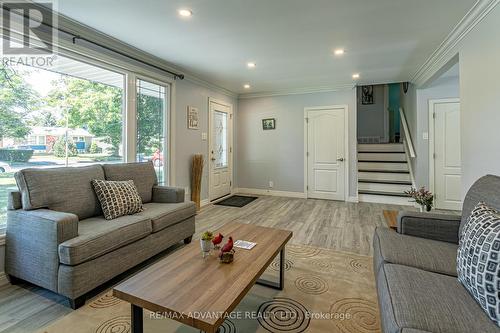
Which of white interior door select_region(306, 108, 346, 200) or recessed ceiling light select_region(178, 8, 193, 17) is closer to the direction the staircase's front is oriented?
the recessed ceiling light

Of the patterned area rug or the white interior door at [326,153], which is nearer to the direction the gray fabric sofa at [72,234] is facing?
the patterned area rug

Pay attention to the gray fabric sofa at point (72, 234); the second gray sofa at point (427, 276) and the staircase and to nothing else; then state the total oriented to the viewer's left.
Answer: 1

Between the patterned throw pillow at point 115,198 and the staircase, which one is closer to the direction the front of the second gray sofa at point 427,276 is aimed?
the patterned throw pillow

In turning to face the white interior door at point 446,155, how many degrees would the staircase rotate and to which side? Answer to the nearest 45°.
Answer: approximately 45° to its left

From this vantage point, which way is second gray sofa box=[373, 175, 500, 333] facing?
to the viewer's left

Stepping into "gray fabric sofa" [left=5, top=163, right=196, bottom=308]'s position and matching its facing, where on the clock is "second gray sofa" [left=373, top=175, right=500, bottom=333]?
The second gray sofa is roughly at 12 o'clock from the gray fabric sofa.

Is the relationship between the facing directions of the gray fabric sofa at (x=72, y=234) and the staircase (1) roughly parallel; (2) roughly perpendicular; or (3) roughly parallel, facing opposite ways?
roughly perpendicular

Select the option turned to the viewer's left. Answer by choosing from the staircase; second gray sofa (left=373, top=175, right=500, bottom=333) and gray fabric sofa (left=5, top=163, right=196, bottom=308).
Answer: the second gray sofa

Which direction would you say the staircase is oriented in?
toward the camera

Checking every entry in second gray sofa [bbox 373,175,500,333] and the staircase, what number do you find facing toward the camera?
1

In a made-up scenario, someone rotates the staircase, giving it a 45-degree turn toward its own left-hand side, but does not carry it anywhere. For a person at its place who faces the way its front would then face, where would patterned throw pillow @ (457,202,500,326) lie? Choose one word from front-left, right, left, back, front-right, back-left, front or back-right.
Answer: front-right
